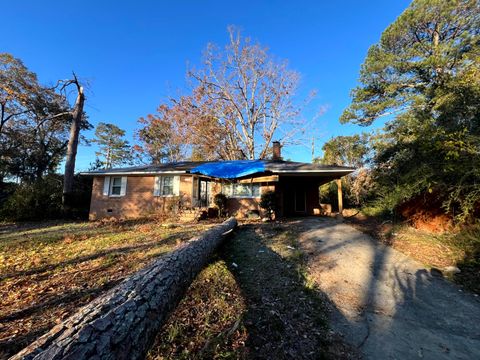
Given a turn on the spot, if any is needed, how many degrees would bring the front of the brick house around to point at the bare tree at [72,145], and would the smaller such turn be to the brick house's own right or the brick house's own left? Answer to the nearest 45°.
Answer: approximately 90° to the brick house's own right

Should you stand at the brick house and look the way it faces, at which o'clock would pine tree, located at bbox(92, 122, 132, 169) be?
The pine tree is roughly at 5 o'clock from the brick house.

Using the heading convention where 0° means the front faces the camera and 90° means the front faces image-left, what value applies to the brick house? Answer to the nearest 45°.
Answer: approximately 0°
